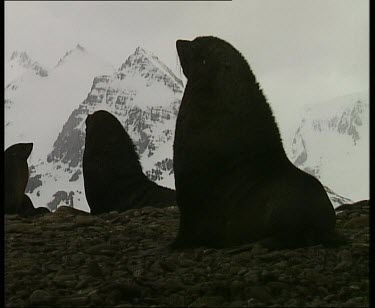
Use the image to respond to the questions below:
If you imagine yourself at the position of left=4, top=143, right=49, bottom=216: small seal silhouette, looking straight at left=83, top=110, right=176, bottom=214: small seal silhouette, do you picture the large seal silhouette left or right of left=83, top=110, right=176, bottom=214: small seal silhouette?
right

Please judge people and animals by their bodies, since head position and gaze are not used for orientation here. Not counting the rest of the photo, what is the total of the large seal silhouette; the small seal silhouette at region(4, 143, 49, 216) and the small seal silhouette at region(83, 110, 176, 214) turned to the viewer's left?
2

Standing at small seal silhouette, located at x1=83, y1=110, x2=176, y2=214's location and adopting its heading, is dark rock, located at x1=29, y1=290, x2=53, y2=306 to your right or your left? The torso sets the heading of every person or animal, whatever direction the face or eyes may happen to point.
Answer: on your left

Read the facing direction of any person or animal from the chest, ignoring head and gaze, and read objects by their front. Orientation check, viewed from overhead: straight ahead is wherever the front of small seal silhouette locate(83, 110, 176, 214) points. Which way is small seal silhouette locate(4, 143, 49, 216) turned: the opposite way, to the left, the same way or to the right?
the opposite way

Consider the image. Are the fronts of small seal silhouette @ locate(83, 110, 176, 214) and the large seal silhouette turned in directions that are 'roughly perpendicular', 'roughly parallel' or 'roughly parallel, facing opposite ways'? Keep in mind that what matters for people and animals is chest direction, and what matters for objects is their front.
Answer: roughly parallel

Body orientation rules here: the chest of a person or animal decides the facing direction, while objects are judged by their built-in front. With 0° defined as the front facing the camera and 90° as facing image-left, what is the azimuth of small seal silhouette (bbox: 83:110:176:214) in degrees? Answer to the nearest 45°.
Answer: approximately 90°

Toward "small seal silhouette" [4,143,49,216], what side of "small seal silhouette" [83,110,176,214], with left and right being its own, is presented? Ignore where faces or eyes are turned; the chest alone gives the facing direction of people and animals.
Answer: front

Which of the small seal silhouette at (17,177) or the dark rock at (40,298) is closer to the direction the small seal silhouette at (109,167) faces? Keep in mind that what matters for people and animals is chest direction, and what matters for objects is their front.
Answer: the small seal silhouette

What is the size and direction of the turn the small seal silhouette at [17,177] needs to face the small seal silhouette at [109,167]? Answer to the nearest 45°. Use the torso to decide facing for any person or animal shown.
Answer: approximately 45° to its right

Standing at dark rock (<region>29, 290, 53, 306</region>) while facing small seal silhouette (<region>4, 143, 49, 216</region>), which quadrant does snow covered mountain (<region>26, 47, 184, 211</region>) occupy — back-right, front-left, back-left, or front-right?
front-right

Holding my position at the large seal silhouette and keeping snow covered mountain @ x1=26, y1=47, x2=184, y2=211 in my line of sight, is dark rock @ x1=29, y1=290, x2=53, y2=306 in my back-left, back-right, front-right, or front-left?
back-left

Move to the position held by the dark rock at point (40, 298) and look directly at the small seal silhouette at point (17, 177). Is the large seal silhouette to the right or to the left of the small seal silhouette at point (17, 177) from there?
right

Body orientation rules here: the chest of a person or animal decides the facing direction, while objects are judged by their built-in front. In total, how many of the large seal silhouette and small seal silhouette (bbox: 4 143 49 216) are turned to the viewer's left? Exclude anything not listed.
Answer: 1

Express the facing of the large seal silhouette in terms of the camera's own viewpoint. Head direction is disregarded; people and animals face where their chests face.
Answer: facing to the left of the viewer

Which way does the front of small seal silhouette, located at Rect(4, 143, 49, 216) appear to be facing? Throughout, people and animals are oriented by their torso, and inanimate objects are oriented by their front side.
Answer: to the viewer's right
